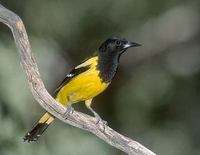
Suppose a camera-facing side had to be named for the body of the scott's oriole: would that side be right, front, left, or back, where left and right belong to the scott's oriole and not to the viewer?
right
